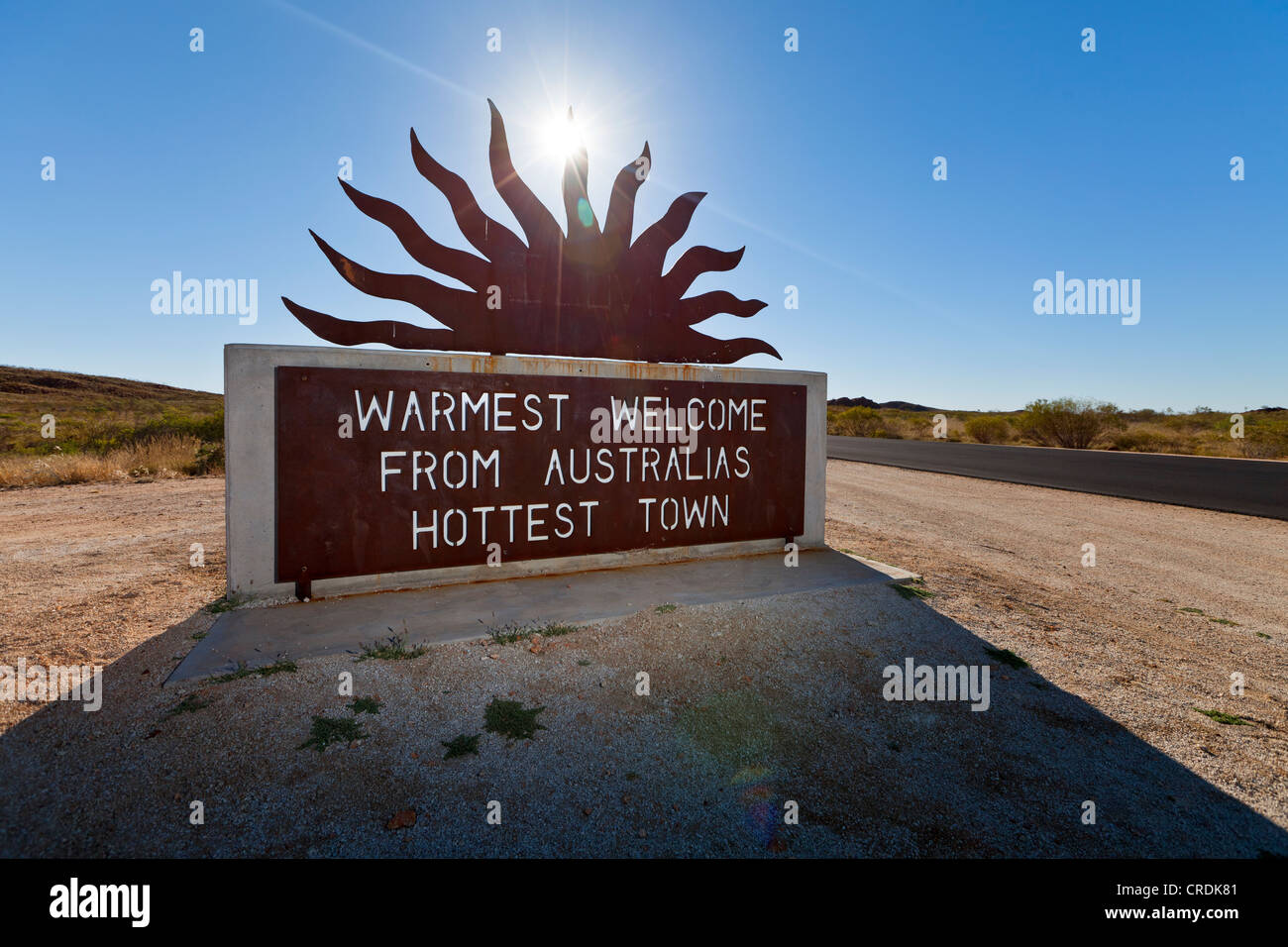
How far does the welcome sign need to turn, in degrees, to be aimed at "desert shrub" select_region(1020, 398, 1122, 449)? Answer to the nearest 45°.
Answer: approximately 90° to its left

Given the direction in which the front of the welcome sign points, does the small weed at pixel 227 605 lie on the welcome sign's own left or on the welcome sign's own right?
on the welcome sign's own right

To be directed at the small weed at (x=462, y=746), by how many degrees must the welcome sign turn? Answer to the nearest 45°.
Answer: approximately 45° to its right

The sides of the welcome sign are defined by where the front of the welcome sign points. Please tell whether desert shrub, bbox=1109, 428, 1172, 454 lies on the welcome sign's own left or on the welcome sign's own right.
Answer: on the welcome sign's own left

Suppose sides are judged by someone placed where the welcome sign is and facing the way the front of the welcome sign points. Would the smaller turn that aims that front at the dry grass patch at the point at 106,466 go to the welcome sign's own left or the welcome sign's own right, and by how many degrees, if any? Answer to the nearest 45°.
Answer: approximately 180°

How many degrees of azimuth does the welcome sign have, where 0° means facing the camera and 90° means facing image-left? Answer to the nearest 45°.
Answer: approximately 315°

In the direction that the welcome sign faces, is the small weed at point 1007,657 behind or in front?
in front
